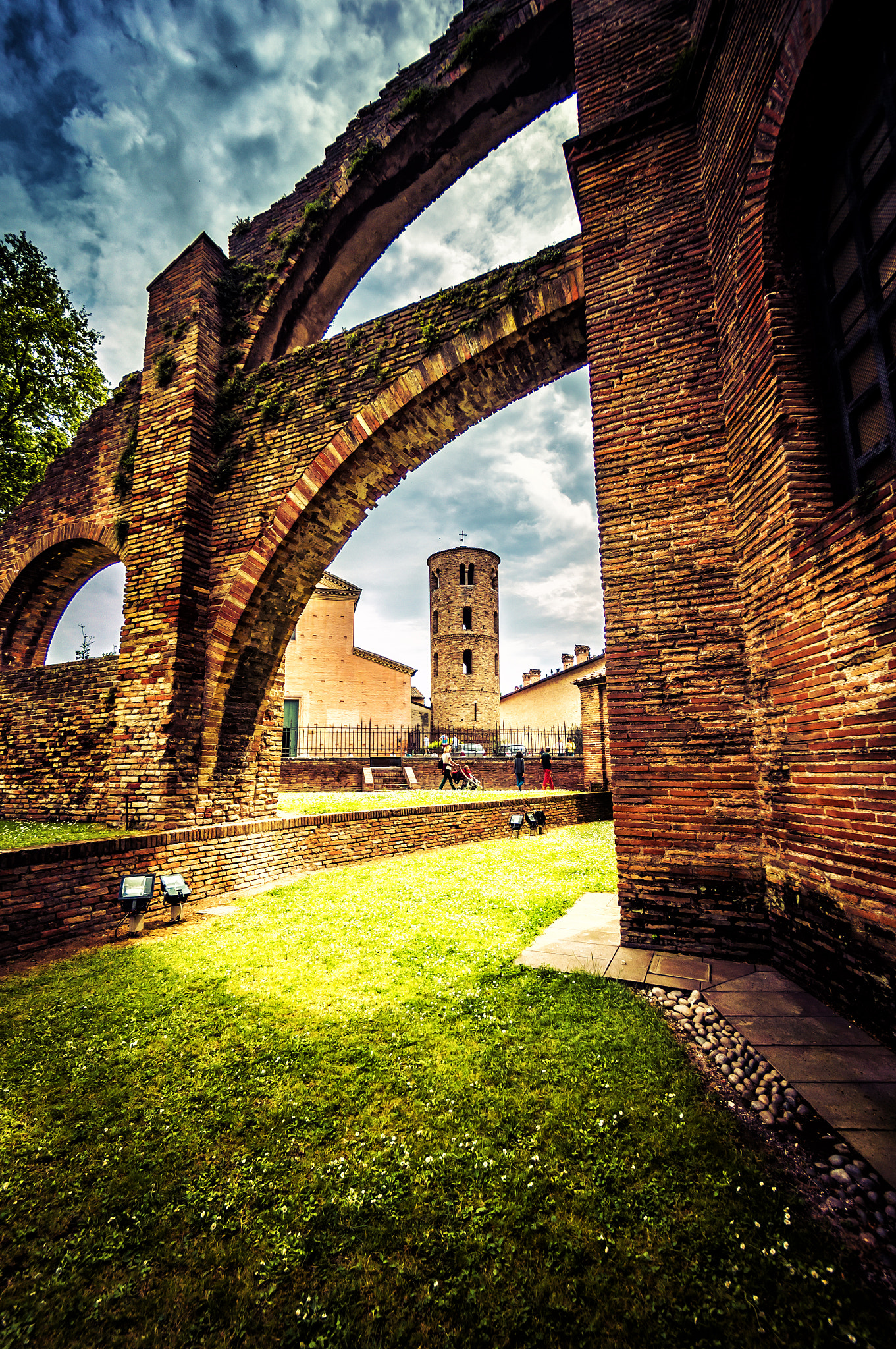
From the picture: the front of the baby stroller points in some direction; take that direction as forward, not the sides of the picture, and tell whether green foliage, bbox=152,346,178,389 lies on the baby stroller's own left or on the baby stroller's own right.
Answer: on the baby stroller's own right

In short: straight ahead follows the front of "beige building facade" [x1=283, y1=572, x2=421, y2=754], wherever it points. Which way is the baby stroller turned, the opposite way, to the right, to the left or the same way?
to the left

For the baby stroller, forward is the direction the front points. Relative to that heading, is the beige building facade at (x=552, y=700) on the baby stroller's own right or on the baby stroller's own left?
on the baby stroller's own left

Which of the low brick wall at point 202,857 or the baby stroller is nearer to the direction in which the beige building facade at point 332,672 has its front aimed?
the low brick wall

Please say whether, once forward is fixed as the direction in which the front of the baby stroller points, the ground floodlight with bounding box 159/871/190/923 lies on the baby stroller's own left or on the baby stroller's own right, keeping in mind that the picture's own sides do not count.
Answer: on the baby stroller's own right

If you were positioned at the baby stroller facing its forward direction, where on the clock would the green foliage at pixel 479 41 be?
The green foliage is roughly at 3 o'clock from the baby stroller.

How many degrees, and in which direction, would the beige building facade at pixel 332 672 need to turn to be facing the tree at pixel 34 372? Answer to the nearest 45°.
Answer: approximately 45° to its right

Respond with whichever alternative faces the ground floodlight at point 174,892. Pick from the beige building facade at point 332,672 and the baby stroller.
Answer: the beige building facade

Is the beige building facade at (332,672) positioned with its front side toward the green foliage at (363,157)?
yes

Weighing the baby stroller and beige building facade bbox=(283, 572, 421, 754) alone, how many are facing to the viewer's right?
1

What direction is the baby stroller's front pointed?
to the viewer's right
